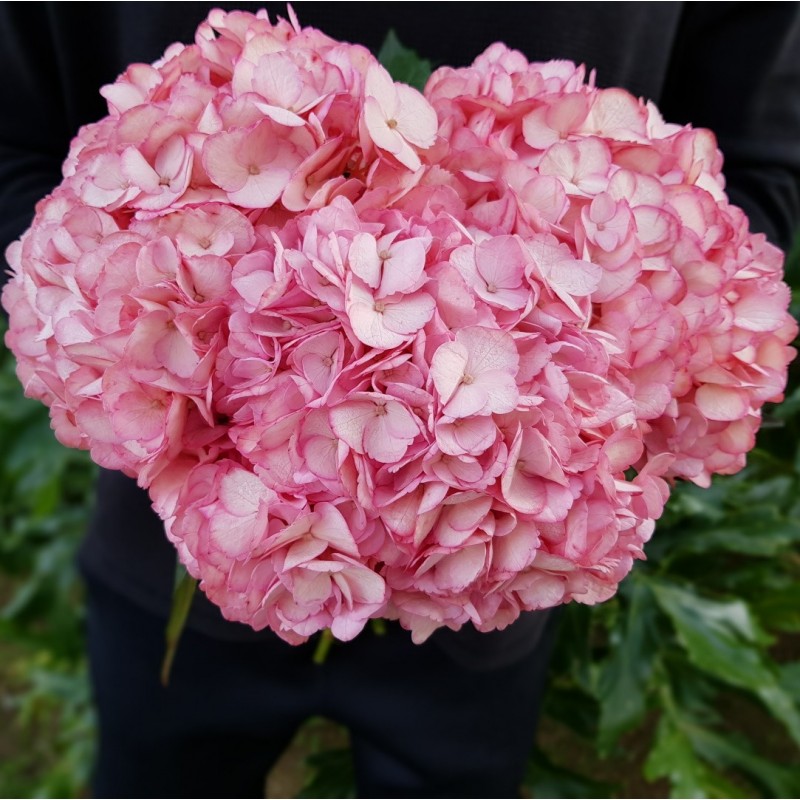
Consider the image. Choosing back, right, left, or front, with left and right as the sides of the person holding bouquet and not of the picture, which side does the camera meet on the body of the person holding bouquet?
front
